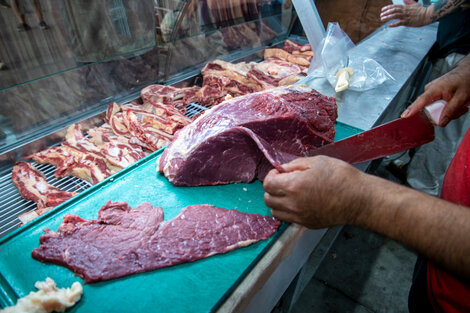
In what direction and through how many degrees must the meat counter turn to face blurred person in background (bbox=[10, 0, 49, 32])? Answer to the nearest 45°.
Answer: approximately 45° to its left

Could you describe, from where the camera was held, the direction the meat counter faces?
facing away from the viewer and to the left of the viewer
